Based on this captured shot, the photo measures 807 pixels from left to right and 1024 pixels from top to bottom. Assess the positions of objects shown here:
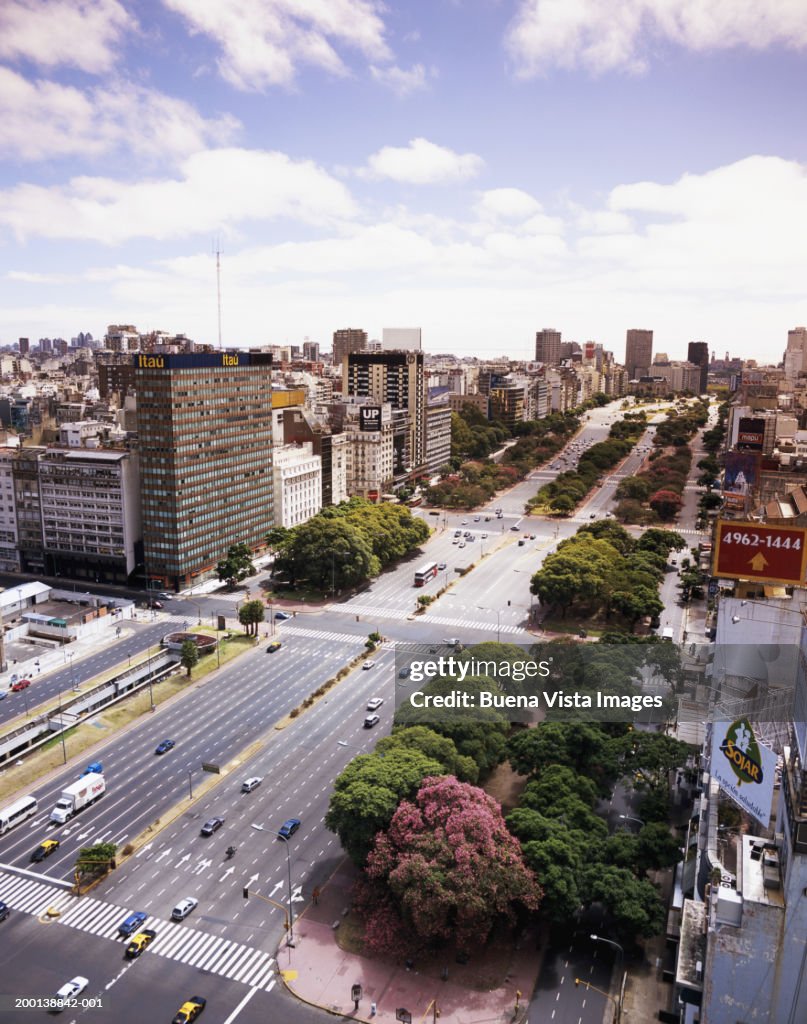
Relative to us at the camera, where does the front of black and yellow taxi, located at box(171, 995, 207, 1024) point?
facing away from the viewer and to the right of the viewer

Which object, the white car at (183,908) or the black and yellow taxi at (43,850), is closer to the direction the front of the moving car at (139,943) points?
the white car

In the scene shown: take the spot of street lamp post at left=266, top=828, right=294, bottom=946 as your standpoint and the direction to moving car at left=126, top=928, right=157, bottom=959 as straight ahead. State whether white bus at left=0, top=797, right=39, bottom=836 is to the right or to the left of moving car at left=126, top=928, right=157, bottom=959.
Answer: right

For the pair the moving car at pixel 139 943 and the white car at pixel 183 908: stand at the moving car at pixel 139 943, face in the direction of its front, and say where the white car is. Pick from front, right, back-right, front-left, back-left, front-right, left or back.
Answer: front

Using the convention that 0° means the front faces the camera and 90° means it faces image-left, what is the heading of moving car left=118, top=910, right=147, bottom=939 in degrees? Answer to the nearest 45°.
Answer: approximately 225°

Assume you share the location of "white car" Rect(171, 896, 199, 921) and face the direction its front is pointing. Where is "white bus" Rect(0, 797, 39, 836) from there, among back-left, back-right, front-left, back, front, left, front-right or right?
left

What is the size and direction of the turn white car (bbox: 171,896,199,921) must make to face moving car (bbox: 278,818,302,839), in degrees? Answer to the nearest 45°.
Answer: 0° — it already faces it

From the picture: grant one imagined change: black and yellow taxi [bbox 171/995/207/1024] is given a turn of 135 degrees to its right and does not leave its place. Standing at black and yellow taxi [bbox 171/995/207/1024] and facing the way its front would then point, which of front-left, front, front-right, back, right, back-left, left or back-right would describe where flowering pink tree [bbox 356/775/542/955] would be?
left

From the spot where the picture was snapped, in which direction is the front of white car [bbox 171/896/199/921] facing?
facing away from the viewer and to the right of the viewer

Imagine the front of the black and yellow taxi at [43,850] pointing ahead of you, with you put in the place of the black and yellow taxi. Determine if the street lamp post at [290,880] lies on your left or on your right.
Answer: on your left

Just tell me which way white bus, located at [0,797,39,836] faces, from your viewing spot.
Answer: facing the viewer and to the left of the viewer

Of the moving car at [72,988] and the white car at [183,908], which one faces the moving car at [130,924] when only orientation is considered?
the moving car at [72,988]

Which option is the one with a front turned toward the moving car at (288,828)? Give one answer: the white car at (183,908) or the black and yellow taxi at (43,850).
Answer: the white car

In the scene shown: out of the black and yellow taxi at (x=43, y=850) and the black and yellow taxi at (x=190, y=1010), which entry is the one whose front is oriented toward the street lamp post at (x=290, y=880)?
the black and yellow taxi at (x=190, y=1010)
